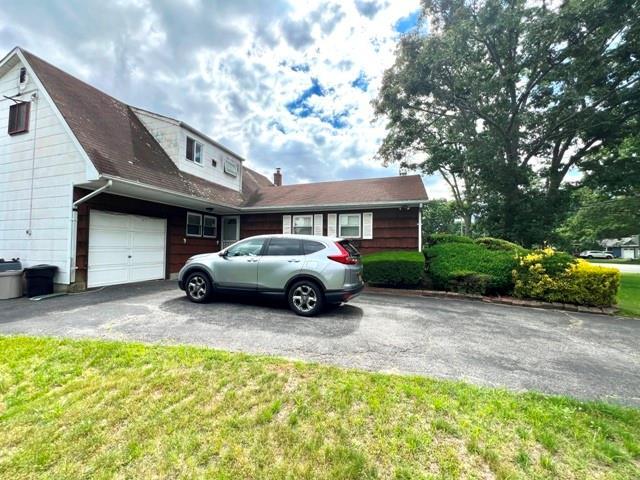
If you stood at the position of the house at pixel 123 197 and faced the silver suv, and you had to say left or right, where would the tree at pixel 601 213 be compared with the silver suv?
left

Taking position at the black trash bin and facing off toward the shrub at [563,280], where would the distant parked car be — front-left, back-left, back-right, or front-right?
front-left

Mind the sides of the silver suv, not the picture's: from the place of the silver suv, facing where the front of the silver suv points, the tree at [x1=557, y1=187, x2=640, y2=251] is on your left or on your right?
on your right

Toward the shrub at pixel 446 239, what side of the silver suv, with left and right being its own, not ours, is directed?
right

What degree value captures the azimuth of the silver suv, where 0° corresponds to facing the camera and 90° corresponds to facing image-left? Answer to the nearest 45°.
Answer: approximately 135°

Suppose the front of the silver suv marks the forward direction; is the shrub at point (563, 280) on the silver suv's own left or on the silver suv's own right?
on the silver suv's own right

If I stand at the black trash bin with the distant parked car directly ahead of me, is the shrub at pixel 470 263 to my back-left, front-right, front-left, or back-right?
front-right

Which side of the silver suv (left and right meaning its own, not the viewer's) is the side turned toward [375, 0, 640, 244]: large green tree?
right

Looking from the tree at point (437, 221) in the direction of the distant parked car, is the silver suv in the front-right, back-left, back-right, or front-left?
back-right

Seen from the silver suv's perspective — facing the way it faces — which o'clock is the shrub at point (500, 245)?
The shrub is roughly at 4 o'clock from the silver suv.

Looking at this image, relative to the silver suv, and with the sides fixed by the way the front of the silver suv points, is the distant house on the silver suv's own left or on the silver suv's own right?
on the silver suv's own right

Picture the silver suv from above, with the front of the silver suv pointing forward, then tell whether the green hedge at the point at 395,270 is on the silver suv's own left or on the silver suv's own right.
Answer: on the silver suv's own right

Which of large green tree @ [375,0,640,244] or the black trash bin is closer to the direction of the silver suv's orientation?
the black trash bin
